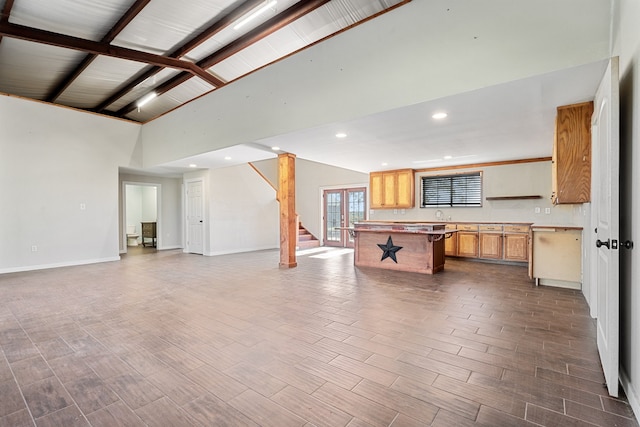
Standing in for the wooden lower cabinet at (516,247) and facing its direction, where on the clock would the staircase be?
The staircase is roughly at 3 o'clock from the wooden lower cabinet.

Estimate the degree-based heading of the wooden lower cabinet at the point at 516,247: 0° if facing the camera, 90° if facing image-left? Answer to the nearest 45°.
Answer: approximately 0°

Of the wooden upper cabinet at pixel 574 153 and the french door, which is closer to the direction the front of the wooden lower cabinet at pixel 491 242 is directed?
the wooden upper cabinet
